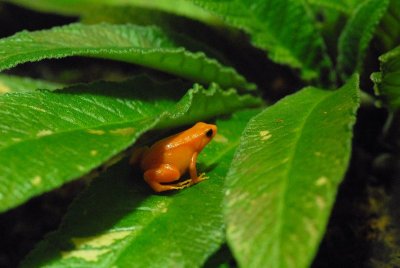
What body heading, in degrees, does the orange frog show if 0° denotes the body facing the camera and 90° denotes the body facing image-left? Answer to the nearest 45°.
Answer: approximately 270°

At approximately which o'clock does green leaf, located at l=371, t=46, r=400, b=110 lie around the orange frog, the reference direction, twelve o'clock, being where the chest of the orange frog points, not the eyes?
The green leaf is roughly at 12 o'clock from the orange frog.

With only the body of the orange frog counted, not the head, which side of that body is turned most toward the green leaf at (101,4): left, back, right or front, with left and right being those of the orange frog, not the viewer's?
left

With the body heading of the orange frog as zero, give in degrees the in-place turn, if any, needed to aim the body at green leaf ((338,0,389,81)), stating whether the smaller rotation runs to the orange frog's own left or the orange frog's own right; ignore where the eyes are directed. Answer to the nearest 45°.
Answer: approximately 45° to the orange frog's own left

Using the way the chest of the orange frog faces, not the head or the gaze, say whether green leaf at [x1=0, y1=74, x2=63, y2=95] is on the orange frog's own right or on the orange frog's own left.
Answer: on the orange frog's own left
